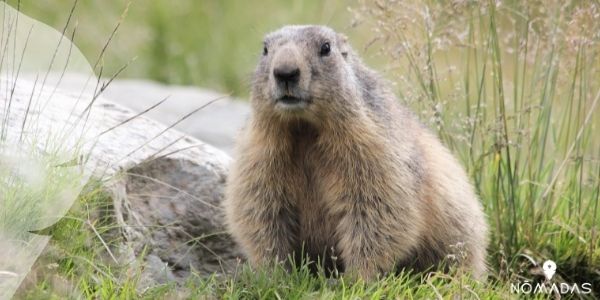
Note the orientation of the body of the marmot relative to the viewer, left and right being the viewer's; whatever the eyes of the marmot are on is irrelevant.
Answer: facing the viewer and to the left of the viewer
